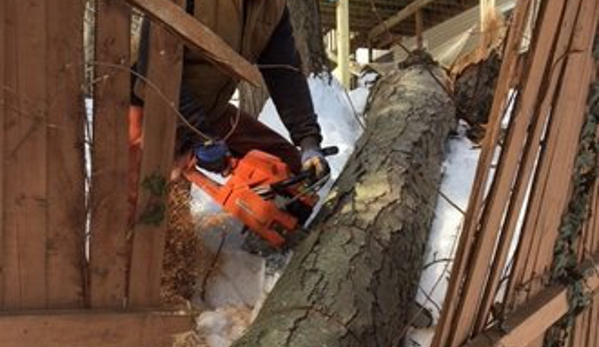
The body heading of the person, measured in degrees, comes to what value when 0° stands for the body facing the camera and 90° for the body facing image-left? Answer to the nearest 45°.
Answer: approximately 315°

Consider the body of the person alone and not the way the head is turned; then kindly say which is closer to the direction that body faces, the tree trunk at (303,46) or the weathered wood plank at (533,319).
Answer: the weathered wood plank
